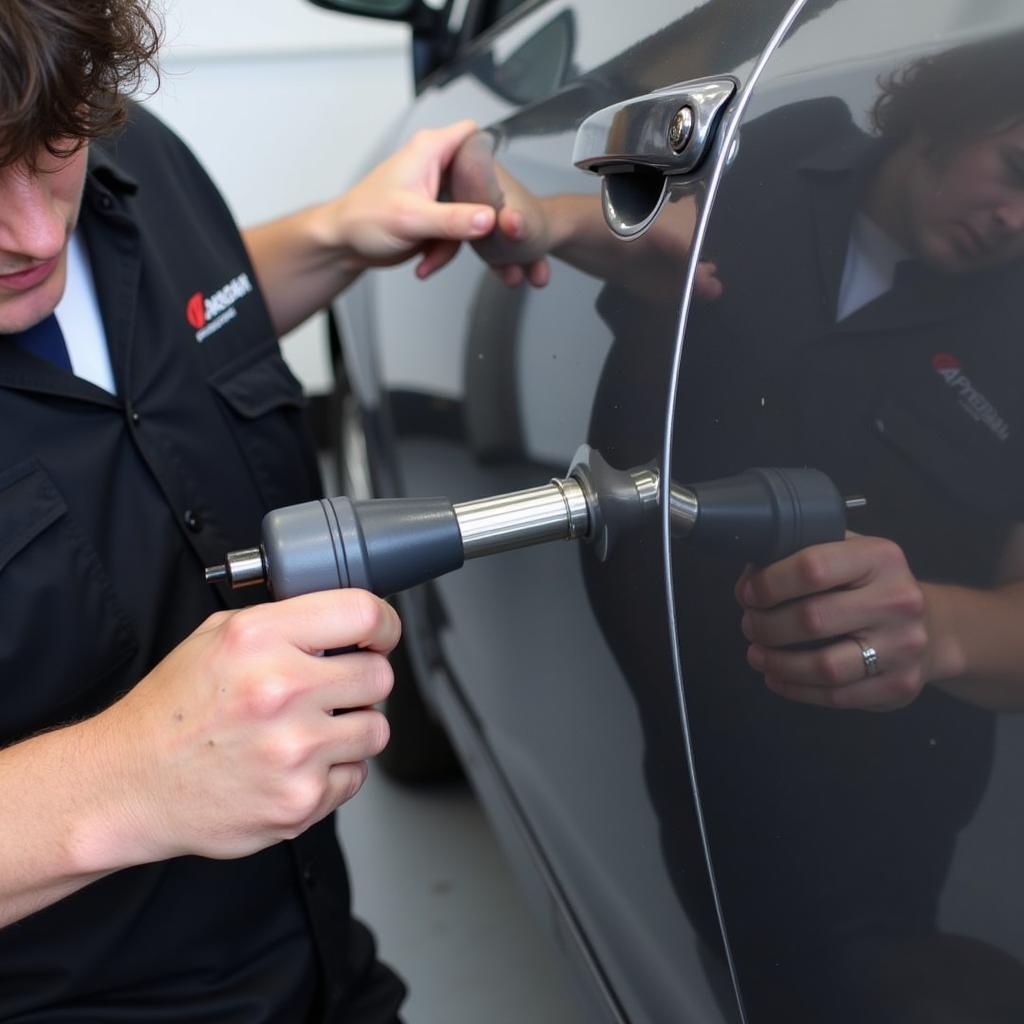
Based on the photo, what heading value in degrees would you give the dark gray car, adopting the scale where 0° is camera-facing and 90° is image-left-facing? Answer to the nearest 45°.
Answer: approximately 135°

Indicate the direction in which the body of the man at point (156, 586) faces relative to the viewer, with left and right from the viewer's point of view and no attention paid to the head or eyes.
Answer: facing the viewer and to the right of the viewer
